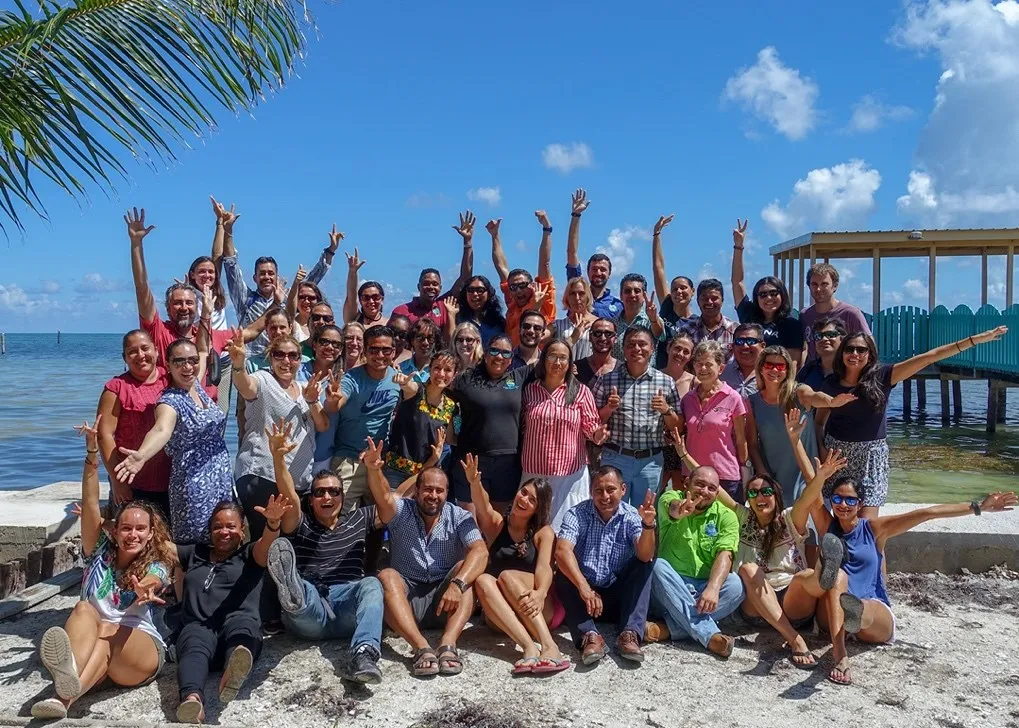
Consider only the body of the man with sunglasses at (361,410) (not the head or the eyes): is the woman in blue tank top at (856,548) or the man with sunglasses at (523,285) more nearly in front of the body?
the woman in blue tank top

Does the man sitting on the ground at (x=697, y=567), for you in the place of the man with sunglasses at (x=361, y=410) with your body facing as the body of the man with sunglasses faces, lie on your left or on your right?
on your left

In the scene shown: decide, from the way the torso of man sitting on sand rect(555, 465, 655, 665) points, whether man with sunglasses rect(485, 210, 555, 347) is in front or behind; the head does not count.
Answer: behind

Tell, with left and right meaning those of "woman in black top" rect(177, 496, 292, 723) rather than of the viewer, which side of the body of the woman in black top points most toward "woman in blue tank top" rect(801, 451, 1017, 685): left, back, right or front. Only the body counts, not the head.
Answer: left

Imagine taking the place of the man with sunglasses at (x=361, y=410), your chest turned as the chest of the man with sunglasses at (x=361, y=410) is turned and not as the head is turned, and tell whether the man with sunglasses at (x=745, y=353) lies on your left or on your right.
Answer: on your left

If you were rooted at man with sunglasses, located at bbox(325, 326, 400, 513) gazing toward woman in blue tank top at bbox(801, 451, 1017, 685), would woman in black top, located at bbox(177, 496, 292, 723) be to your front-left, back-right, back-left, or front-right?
back-right

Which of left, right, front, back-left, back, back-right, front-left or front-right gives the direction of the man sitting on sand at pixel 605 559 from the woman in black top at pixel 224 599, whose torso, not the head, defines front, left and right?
left

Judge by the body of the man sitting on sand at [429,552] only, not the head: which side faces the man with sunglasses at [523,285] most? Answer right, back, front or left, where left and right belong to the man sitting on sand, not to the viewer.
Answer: back
